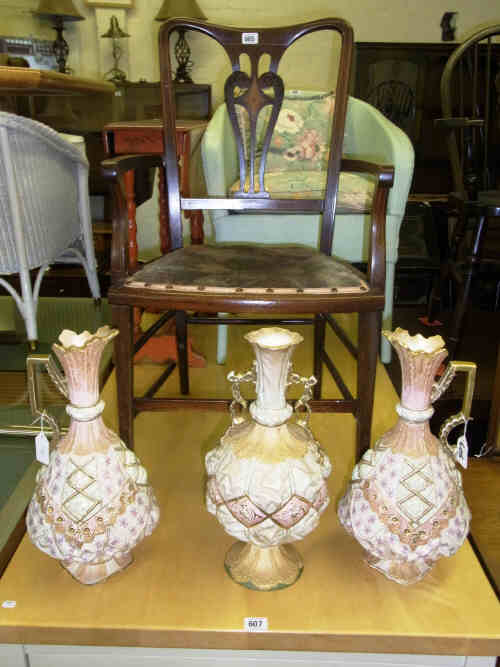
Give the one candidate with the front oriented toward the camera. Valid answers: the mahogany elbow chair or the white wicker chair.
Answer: the mahogany elbow chair

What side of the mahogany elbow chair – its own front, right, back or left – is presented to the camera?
front

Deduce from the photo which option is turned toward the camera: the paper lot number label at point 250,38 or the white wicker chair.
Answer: the paper lot number label

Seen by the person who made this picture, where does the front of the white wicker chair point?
facing away from the viewer and to the right of the viewer

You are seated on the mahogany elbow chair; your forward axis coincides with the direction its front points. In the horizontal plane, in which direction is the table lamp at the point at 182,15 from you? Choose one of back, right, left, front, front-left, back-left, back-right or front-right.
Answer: back

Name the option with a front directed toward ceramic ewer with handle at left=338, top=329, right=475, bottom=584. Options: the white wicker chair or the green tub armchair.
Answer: the green tub armchair

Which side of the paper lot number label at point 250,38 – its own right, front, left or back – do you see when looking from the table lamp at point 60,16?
back

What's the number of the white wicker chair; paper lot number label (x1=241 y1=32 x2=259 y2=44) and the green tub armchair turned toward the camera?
2

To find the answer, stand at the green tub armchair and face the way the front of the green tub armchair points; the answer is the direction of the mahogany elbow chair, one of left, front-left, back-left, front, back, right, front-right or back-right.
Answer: front

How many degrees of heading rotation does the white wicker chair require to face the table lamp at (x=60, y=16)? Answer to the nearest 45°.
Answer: approximately 45° to its left

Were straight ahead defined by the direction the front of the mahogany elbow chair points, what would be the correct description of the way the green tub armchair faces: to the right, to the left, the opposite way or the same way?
the same way

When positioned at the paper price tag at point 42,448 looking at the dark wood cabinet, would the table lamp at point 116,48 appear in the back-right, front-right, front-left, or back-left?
front-left

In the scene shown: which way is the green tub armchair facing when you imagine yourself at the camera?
facing the viewer
